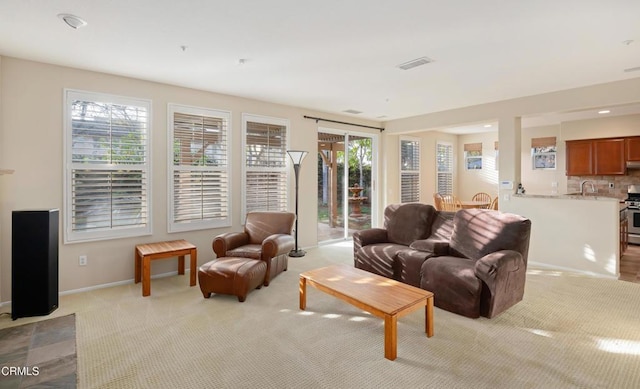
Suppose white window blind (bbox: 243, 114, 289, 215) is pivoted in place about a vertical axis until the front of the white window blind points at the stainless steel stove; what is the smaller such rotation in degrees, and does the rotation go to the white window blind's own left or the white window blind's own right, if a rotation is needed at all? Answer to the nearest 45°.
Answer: approximately 45° to the white window blind's own left

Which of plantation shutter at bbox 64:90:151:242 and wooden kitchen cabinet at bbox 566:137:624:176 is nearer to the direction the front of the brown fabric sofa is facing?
the plantation shutter

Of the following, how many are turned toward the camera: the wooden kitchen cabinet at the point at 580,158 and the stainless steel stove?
2

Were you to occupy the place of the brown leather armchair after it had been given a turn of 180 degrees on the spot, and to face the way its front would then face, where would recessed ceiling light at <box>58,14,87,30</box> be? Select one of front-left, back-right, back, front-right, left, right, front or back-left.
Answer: back

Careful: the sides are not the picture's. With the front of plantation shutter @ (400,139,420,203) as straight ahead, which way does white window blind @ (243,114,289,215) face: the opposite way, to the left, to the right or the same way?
the same way

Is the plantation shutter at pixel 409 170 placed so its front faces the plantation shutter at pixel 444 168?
no

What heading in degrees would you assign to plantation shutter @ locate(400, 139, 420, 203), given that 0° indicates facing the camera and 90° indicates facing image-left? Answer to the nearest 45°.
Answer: approximately 315°

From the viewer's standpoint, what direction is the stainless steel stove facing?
toward the camera

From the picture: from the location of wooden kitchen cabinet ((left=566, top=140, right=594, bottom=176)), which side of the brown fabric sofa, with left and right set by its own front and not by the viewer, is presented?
back

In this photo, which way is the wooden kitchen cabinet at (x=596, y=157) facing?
toward the camera

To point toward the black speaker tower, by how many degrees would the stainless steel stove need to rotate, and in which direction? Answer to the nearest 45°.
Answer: approximately 45° to its right

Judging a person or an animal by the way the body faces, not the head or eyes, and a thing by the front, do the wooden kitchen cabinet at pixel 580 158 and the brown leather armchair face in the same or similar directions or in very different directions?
same or similar directions

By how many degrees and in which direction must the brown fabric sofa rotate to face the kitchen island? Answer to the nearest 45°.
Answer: approximately 180°

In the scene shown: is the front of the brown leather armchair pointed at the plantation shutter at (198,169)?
no

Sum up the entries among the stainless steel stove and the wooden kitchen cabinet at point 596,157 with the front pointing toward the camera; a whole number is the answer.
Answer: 2
